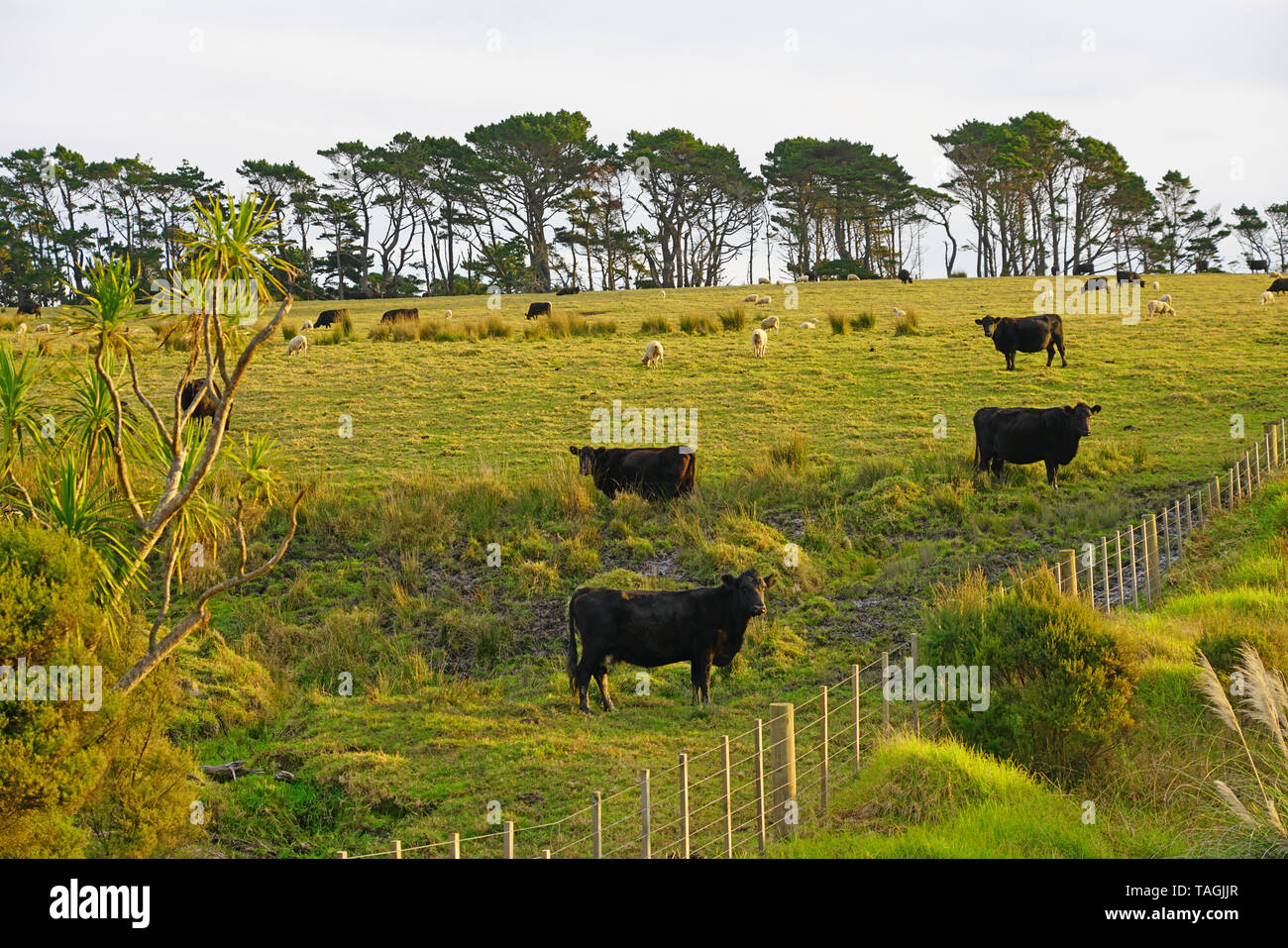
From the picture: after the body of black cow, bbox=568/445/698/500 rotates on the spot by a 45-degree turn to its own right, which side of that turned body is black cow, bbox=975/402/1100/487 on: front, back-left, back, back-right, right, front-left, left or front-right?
back-right

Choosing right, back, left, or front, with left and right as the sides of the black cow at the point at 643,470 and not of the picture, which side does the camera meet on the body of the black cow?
left

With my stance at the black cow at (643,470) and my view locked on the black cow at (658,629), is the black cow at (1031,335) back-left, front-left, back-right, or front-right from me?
back-left

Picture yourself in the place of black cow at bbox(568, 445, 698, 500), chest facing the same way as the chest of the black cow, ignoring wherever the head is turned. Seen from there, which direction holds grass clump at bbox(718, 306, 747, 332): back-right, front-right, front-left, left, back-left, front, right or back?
right

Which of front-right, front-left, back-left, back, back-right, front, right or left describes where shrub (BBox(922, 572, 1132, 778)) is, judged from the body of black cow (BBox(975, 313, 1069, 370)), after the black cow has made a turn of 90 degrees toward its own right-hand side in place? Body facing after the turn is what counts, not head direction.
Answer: back

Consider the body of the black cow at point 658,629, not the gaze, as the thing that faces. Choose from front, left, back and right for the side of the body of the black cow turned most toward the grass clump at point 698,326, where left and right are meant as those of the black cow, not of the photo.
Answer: left

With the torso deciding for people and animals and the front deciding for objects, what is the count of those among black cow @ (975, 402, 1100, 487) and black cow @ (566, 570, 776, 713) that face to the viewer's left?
0

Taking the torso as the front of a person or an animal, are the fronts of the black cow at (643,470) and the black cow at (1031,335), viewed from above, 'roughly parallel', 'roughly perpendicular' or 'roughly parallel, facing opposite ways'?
roughly parallel

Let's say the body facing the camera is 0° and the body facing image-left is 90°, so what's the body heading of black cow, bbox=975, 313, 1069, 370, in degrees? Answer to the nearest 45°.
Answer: approximately 90°

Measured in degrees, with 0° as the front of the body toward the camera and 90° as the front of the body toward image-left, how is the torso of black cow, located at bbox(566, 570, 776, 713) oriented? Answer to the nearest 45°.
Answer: approximately 270°

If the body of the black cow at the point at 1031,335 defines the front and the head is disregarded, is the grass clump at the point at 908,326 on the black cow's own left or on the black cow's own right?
on the black cow's own right

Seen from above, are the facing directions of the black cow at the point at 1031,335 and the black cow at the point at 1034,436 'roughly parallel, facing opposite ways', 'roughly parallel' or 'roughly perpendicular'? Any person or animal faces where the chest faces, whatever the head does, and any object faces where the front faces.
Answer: roughly parallel, facing opposite ways

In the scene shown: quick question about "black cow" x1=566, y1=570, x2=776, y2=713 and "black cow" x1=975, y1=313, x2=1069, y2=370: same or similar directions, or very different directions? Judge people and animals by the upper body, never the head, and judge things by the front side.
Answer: very different directions

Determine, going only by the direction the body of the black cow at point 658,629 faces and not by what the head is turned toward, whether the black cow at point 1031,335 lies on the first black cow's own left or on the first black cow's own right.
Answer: on the first black cow's own left

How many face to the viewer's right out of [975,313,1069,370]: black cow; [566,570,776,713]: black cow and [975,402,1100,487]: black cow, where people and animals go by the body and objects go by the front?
2

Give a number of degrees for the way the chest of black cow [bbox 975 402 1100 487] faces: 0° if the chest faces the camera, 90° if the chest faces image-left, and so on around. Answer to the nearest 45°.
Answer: approximately 270°
